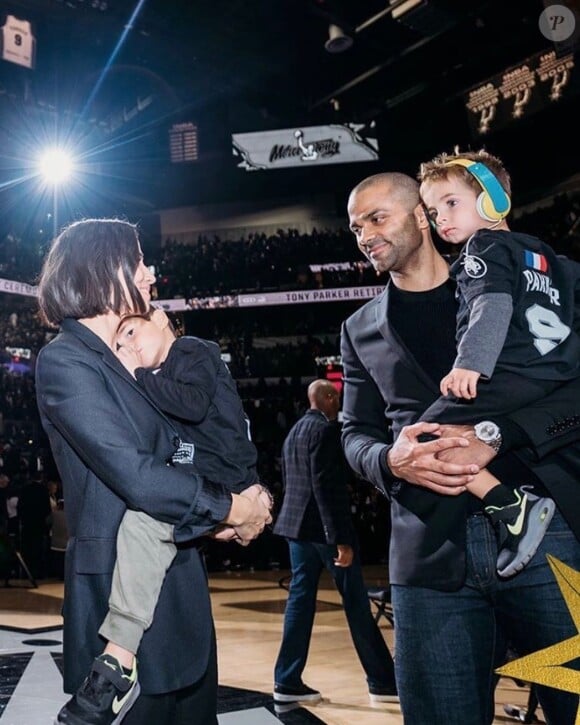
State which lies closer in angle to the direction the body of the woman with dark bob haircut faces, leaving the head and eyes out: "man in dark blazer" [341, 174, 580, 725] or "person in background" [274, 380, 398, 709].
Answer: the man in dark blazer

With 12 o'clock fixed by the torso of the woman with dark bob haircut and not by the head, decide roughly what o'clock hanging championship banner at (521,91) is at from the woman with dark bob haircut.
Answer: The hanging championship banner is roughly at 10 o'clock from the woman with dark bob haircut.

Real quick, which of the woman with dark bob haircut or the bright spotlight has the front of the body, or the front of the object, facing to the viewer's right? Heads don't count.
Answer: the woman with dark bob haircut

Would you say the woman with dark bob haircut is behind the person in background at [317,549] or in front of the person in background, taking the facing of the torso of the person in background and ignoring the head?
behind

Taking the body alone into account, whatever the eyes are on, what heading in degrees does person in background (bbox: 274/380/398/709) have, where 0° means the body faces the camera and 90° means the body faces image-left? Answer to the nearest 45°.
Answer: approximately 225°

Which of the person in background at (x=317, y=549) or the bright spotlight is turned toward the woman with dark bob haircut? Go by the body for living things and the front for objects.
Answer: the bright spotlight

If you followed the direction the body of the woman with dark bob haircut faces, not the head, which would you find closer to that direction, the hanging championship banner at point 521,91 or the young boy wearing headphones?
the young boy wearing headphones

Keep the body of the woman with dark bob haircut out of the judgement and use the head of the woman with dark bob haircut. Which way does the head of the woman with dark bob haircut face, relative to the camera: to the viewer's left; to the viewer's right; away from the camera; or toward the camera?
to the viewer's right

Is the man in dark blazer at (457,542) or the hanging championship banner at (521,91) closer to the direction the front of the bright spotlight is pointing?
the man in dark blazer

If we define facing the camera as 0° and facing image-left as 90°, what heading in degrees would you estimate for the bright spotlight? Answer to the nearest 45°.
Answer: approximately 0°

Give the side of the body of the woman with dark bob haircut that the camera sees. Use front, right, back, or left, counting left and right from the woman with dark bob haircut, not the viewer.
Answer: right

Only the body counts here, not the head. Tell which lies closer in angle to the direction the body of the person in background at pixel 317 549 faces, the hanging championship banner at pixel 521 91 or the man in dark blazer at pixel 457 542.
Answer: the hanging championship banner

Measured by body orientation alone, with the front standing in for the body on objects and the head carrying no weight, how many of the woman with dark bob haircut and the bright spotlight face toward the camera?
1

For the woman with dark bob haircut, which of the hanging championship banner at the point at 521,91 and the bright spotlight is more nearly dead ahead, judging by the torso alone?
the hanging championship banner

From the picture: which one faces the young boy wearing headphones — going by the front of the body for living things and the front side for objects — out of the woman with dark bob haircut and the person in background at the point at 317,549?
the woman with dark bob haircut

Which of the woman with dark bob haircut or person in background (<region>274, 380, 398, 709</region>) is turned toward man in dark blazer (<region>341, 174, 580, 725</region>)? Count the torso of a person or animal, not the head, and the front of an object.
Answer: the woman with dark bob haircut

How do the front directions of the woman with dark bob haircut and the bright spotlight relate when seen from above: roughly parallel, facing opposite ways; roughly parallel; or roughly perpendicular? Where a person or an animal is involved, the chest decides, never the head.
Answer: roughly perpendicular

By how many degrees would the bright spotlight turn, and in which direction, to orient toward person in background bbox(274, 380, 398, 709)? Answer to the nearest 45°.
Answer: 0° — it already faces them
